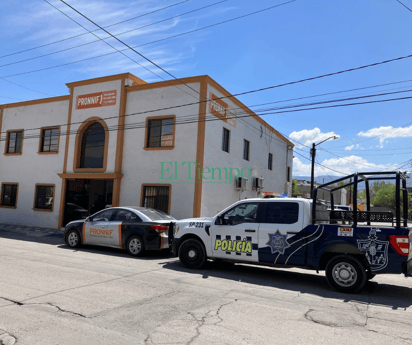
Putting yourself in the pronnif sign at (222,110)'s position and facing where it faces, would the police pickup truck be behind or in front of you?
in front

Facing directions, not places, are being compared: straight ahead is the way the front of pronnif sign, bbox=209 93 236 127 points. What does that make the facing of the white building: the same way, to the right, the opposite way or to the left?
to the right

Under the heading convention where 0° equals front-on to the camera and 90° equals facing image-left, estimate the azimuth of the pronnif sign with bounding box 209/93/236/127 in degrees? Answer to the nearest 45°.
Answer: approximately 315°

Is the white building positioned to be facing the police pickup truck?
no

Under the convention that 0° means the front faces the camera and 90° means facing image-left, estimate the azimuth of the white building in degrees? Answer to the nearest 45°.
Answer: approximately 45°
